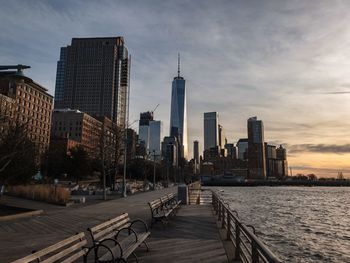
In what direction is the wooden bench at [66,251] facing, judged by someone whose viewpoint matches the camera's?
facing the viewer and to the right of the viewer

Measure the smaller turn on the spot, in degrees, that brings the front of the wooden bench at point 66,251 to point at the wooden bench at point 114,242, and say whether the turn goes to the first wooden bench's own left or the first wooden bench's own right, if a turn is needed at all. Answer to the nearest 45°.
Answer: approximately 90° to the first wooden bench's own left

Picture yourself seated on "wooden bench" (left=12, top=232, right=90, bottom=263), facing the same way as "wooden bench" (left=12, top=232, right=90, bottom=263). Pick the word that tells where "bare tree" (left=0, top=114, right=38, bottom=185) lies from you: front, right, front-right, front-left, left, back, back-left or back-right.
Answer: back-left

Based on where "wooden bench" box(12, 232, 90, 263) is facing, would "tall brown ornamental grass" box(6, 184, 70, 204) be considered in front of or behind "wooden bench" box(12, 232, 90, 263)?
behind
